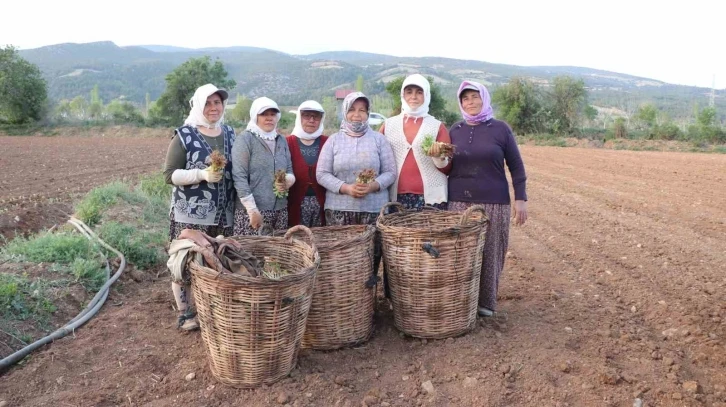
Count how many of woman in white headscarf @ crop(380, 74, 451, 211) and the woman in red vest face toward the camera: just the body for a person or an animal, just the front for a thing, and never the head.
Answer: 2

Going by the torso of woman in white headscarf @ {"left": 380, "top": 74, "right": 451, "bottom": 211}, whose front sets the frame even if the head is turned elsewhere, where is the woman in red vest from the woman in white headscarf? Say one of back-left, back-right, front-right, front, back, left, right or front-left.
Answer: right

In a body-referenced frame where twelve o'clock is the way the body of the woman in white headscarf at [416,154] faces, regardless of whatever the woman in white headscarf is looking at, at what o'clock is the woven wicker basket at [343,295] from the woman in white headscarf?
The woven wicker basket is roughly at 1 o'clock from the woman in white headscarf.

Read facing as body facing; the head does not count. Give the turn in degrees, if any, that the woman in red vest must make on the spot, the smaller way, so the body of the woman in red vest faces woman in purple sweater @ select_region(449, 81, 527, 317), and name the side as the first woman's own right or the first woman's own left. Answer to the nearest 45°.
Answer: approximately 90° to the first woman's own left

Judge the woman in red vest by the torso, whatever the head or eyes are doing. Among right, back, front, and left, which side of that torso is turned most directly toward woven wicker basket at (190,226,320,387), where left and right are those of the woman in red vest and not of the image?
front

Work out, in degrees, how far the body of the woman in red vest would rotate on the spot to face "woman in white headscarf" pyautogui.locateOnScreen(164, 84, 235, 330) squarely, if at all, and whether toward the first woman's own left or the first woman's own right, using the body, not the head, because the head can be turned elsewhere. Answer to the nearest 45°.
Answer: approximately 90° to the first woman's own right

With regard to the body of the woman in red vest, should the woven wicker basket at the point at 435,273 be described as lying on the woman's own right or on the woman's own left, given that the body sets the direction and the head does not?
on the woman's own left

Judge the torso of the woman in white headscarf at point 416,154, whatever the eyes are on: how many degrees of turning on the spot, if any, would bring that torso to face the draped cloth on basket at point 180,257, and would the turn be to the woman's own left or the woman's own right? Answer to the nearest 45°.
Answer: approximately 45° to the woman's own right

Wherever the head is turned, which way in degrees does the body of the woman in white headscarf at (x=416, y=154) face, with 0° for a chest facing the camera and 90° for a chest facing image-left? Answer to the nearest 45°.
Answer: approximately 0°
